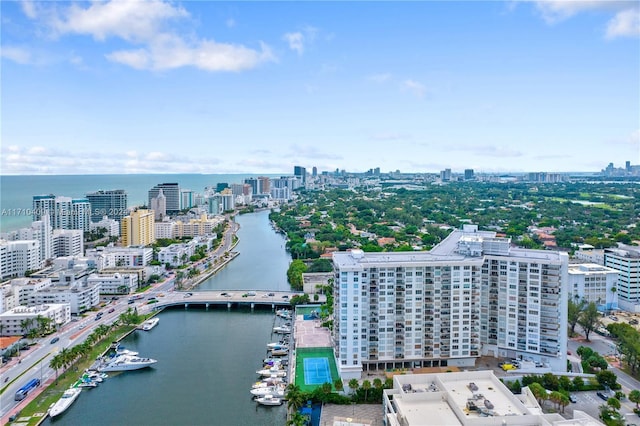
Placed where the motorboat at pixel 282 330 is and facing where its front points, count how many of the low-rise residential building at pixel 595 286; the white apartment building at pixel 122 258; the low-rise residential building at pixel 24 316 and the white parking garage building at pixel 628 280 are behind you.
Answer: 2

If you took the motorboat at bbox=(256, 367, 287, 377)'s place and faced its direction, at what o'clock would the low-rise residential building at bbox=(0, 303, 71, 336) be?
The low-rise residential building is roughly at 1 o'clock from the motorboat.

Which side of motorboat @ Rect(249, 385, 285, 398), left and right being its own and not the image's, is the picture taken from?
left

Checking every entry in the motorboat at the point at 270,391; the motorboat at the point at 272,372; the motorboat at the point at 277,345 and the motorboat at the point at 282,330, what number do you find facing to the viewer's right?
0

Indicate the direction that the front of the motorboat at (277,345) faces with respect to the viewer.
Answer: facing to the left of the viewer

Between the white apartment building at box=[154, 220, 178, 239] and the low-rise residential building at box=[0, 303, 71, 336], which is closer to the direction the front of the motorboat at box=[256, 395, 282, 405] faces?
the low-rise residential building

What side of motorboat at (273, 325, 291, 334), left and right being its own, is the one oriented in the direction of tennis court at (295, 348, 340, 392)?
left

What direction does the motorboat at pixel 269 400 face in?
to the viewer's left

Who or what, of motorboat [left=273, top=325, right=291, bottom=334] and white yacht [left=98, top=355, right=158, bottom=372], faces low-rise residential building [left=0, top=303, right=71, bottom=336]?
the motorboat

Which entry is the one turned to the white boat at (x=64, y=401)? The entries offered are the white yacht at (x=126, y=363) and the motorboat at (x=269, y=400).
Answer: the motorboat

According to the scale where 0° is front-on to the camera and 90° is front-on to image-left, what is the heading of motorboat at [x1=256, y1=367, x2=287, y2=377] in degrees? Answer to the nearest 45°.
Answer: approximately 90°

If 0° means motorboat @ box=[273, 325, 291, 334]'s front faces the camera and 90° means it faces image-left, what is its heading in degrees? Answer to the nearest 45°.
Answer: approximately 90°

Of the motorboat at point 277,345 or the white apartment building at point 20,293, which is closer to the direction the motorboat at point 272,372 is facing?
the white apartment building
